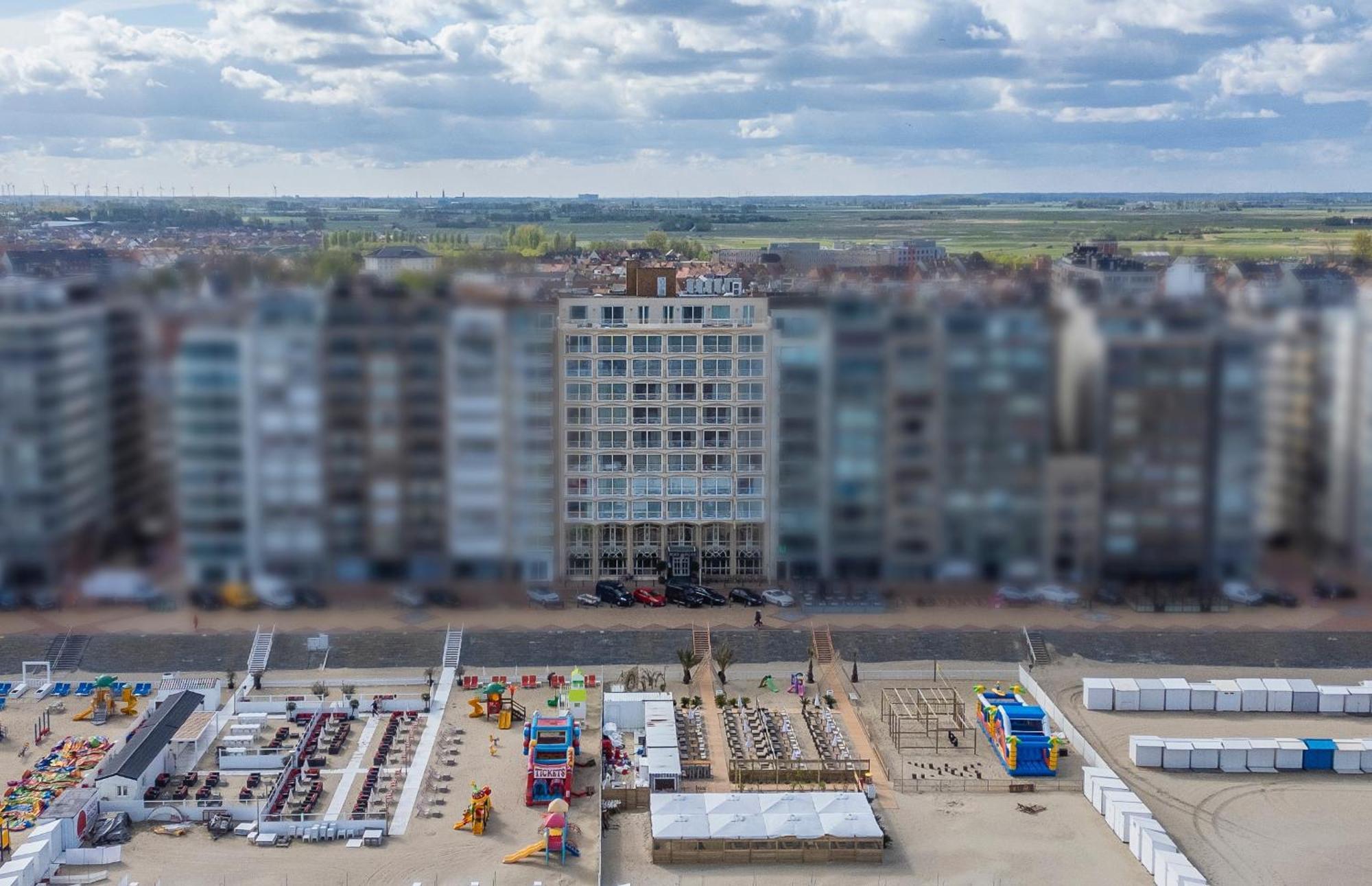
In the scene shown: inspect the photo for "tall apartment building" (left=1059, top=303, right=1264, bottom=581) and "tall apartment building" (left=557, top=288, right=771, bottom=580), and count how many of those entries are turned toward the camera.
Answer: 2

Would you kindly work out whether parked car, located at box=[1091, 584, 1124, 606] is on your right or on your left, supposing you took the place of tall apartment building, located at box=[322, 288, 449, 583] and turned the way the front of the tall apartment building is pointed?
on your left

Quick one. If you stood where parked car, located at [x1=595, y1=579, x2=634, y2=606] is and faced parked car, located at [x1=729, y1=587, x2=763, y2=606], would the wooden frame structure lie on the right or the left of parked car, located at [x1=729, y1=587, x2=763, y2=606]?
right
